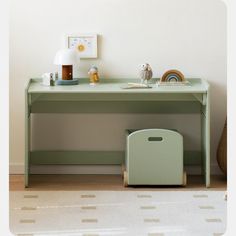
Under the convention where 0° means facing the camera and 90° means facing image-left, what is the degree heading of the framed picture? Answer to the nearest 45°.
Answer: approximately 0°

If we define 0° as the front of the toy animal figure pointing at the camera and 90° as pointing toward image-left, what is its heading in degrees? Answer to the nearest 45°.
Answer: approximately 45°

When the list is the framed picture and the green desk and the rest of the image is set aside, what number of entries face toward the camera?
2

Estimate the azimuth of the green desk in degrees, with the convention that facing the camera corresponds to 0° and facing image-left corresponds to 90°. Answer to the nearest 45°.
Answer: approximately 0°
